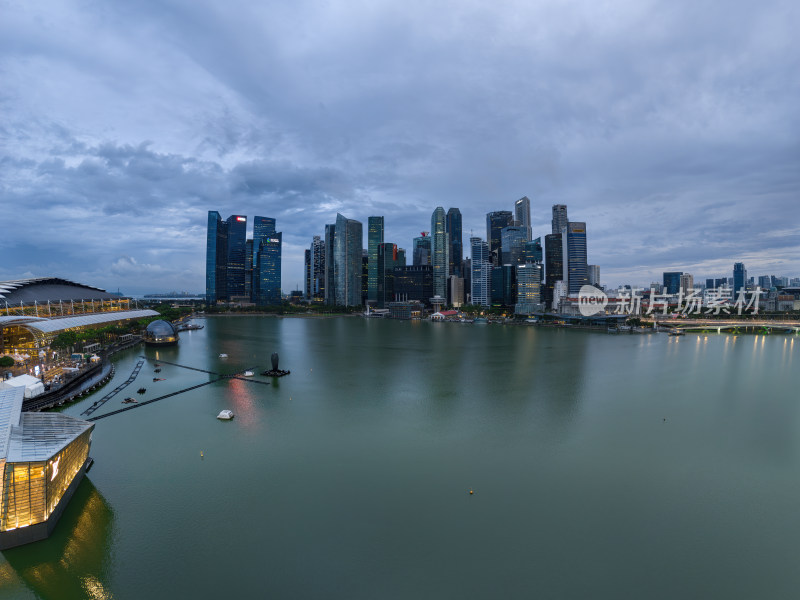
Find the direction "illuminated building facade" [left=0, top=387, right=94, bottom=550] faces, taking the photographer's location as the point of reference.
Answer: facing the viewer and to the right of the viewer
